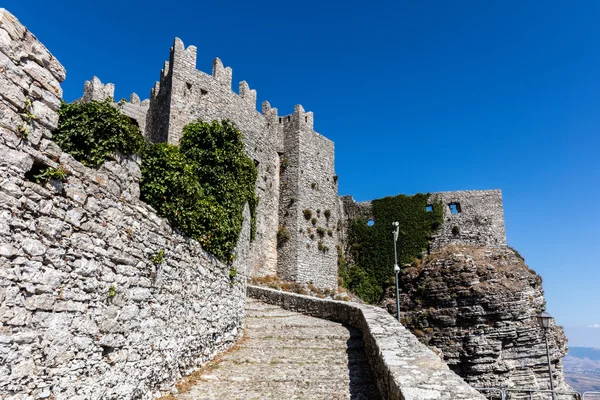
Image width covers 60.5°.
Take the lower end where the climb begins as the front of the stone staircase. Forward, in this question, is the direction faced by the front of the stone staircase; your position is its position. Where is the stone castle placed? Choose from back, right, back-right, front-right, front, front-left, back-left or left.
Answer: back

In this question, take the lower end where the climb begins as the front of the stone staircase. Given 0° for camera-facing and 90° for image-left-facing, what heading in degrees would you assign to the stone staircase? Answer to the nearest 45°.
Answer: approximately 0°

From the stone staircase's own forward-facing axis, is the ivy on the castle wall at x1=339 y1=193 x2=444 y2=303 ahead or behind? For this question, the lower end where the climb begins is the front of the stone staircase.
behind

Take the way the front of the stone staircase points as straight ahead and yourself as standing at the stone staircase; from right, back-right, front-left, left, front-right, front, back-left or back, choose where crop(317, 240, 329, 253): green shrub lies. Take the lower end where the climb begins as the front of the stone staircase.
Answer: back

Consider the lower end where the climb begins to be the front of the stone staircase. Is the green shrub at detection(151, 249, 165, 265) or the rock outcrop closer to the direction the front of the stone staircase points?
the green shrub
